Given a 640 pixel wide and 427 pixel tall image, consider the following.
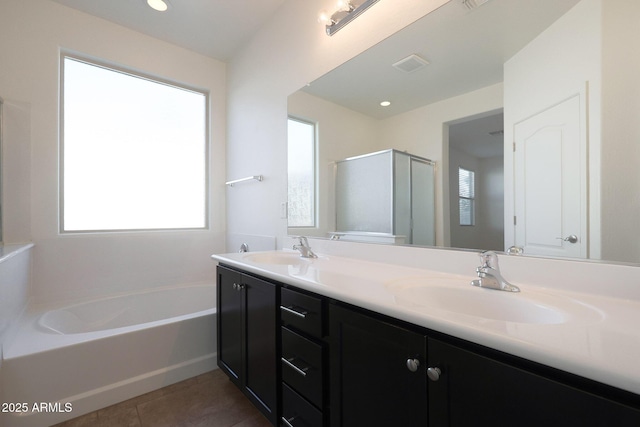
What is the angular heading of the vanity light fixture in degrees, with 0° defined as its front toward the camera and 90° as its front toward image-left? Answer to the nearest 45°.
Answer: approximately 45°

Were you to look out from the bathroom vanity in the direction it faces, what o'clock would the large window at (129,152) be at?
The large window is roughly at 2 o'clock from the bathroom vanity.

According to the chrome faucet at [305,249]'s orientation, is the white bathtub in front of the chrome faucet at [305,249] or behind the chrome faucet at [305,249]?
in front

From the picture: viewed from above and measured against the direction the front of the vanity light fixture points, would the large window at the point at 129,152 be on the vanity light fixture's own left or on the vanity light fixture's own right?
on the vanity light fixture's own right

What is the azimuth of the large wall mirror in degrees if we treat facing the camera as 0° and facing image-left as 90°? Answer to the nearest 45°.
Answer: approximately 45°

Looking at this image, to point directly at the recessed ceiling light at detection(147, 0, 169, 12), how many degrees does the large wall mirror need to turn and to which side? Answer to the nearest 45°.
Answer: approximately 45° to its right
